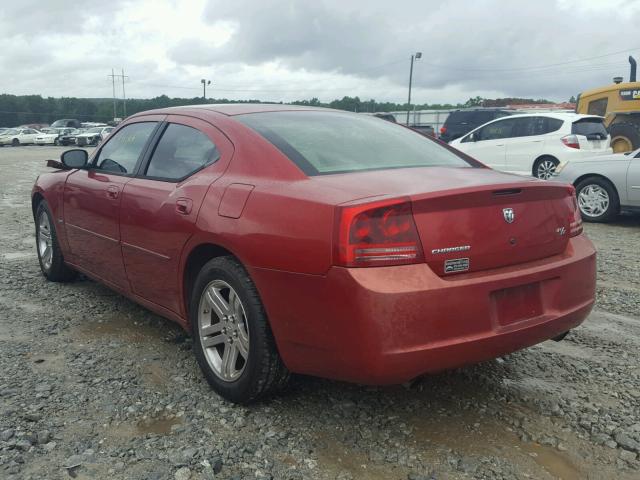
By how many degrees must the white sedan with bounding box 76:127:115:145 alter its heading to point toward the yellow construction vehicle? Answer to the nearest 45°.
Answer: approximately 90° to its left

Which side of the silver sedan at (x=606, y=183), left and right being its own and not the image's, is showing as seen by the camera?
left

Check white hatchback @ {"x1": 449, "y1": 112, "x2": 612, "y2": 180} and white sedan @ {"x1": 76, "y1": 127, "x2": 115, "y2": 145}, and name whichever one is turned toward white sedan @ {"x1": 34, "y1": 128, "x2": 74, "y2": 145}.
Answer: white hatchback @ {"x1": 449, "y1": 112, "x2": 612, "y2": 180}

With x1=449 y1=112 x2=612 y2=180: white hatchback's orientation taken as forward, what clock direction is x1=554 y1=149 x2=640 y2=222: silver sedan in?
x1=554 y1=149 x2=640 y2=222: silver sedan is roughly at 7 o'clock from x1=449 y1=112 x2=612 y2=180: white hatchback.

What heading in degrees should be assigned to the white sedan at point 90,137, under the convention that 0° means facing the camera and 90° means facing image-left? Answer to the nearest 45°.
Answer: approximately 45°

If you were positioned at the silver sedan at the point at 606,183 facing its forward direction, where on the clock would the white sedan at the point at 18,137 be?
the white sedan at the point at 18,137 is roughly at 1 o'clock from the silver sedan at the point at 606,183.

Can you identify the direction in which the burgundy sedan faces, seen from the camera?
facing away from the viewer and to the left of the viewer

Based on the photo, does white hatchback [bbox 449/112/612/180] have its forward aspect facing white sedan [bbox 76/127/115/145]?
yes

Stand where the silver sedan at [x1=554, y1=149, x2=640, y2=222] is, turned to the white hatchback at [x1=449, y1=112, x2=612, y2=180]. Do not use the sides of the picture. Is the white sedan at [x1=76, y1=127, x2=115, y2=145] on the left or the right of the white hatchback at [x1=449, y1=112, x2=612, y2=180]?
left

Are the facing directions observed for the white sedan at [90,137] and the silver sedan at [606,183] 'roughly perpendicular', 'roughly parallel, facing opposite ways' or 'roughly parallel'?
roughly perpendicular
